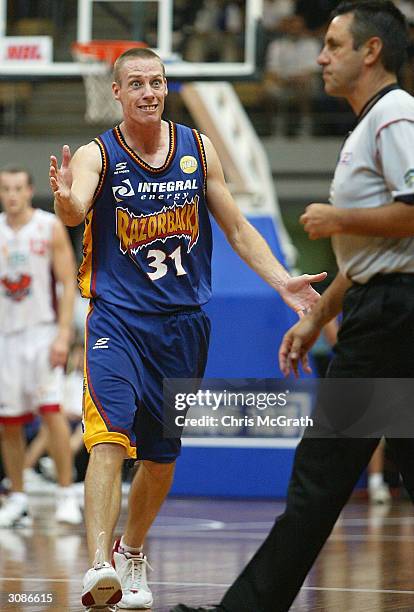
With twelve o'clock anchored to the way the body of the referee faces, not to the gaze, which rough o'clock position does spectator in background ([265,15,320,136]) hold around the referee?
The spectator in background is roughly at 3 o'clock from the referee.

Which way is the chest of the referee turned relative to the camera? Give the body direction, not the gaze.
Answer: to the viewer's left

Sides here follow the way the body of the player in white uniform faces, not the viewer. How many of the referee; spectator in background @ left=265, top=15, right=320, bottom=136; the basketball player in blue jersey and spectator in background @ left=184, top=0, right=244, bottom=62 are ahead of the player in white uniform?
2

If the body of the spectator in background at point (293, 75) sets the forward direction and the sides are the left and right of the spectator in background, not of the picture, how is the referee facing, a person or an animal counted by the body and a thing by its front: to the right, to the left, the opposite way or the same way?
to the right

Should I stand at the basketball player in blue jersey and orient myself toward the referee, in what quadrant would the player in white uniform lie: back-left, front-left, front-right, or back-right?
back-left

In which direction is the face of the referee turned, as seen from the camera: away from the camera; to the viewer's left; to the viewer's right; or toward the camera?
to the viewer's left

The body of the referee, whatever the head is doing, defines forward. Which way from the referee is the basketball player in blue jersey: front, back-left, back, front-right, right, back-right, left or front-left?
front-right

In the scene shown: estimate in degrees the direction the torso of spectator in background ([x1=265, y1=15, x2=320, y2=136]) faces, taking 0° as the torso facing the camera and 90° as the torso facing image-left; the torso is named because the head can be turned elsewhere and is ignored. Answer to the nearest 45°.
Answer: approximately 0°

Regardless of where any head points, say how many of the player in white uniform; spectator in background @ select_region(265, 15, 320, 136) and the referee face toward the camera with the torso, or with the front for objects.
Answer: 2

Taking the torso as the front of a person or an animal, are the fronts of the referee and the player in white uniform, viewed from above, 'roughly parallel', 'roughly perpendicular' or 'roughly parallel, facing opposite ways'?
roughly perpendicular

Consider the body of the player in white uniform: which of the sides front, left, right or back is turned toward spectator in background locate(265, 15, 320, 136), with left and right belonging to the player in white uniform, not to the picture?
back
